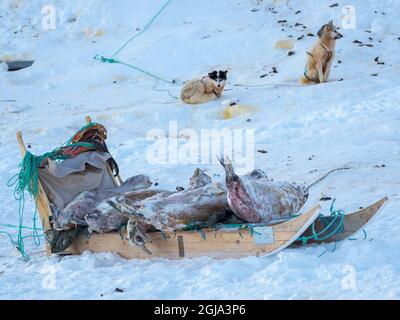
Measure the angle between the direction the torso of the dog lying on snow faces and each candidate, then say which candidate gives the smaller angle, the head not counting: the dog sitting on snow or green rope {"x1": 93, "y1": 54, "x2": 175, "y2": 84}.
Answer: the dog sitting on snow

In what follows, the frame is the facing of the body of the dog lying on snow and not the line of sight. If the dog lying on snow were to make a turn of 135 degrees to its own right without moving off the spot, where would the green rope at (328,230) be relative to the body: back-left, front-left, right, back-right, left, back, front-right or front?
left

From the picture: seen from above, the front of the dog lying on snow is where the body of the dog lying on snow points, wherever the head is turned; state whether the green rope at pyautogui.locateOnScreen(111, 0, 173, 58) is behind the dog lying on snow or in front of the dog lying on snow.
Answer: behind

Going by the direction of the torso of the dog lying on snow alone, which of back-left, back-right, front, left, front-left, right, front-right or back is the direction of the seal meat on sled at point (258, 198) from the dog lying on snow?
front-right

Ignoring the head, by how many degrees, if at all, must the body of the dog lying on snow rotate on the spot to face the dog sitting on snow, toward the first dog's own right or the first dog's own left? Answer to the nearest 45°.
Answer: approximately 45° to the first dog's own left

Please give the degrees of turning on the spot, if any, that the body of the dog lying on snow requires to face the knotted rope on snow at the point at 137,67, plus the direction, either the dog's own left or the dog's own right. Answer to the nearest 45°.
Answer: approximately 180°

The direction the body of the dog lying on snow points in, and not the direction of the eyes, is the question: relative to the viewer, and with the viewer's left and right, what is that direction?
facing the viewer and to the right of the viewer
